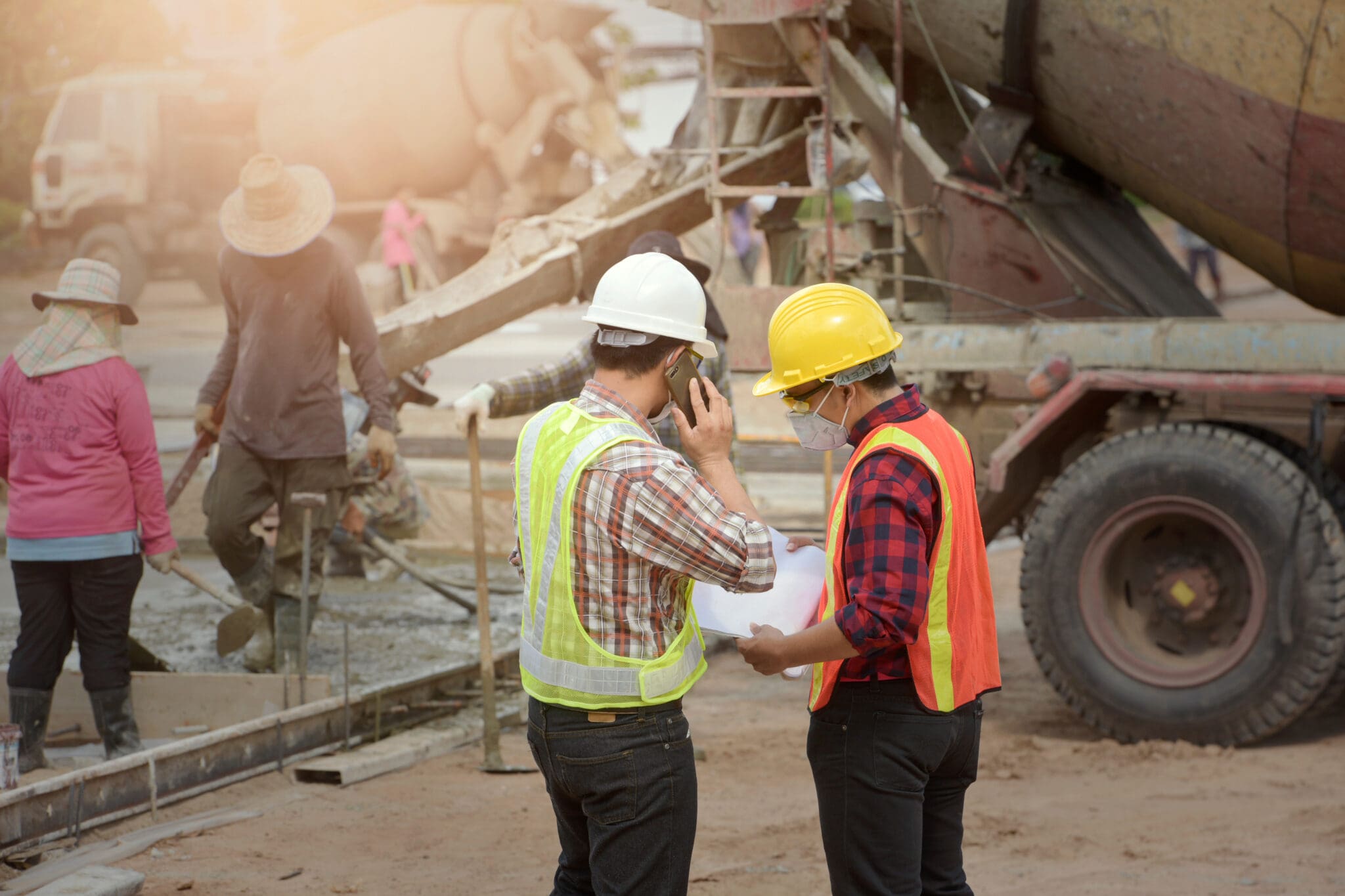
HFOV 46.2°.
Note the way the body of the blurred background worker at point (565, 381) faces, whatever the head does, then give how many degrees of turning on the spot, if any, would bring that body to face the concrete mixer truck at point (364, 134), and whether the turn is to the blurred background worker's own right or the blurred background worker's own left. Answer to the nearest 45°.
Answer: approximately 90° to the blurred background worker's own right

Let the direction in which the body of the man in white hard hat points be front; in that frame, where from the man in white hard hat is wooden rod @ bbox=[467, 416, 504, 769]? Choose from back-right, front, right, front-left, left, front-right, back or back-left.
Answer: front-left

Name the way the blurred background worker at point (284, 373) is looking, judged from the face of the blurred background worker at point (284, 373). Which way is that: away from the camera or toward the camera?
toward the camera

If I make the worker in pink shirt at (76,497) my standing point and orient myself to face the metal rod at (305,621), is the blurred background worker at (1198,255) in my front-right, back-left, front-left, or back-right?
front-left

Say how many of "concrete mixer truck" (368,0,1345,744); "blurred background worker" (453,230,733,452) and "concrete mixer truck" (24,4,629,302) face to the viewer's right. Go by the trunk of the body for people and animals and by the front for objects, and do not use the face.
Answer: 1

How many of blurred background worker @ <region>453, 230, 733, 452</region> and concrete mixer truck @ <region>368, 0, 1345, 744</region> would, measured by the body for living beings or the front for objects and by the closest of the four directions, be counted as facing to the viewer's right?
1

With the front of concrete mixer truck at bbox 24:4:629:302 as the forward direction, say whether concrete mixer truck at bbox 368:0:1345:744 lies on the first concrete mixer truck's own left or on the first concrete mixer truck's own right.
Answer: on the first concrete mixer truck's own left

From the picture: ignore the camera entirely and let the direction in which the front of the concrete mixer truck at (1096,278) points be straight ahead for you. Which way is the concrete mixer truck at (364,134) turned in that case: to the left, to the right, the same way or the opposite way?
the opposite way

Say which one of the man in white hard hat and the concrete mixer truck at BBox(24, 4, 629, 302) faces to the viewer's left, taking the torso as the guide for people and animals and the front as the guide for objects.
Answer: the concrete mixer truck

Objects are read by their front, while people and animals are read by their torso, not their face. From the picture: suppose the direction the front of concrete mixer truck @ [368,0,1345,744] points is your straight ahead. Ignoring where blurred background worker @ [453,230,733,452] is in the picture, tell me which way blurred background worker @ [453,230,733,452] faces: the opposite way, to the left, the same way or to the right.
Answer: the opposite way

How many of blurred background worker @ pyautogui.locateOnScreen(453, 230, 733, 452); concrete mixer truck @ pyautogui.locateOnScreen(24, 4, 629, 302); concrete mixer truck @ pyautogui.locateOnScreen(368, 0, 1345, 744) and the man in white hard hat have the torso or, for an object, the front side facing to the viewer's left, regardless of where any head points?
2

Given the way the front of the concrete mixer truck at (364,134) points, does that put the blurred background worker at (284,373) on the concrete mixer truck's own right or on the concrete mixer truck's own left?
on the concrete mixer truck's own left

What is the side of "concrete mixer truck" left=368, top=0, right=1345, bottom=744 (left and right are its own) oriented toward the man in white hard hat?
right

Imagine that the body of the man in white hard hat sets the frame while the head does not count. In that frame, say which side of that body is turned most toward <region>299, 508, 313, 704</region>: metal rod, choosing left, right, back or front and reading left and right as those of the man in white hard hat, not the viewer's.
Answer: left

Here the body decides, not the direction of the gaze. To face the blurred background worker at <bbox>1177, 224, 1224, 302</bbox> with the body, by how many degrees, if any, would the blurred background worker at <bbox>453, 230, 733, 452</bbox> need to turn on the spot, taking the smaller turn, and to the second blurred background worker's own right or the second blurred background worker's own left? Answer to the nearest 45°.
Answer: approximately 135° to the second blurred background worker's own right

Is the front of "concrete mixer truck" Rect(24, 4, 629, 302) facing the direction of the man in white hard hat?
no

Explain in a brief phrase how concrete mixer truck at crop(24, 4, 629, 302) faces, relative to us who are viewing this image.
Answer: facing to the left of the viewer

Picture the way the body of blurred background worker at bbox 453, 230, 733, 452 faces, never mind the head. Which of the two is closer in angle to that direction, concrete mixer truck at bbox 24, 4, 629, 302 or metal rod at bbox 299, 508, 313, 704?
the metal rod

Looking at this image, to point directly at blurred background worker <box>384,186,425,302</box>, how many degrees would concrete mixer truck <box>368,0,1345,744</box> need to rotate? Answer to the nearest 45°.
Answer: approximately 135° to its left

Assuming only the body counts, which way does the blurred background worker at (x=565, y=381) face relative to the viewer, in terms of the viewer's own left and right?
facing to the left of the viewer
